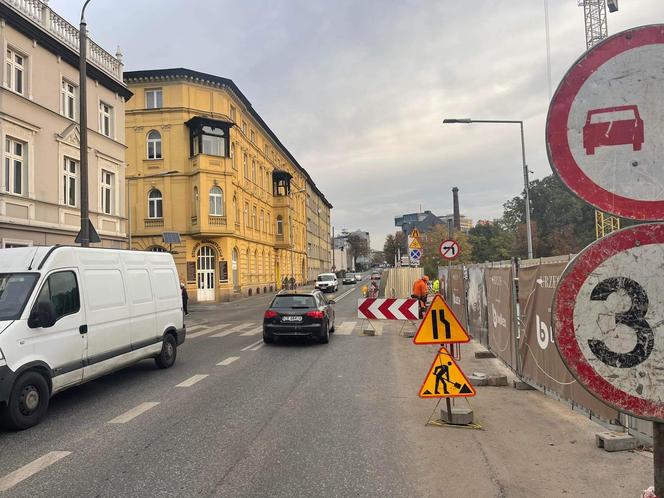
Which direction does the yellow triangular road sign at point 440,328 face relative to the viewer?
toward the camera

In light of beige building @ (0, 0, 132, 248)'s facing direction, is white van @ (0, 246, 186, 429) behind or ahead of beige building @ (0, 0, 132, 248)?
ahead

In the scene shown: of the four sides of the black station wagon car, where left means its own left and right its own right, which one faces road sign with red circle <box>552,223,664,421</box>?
back

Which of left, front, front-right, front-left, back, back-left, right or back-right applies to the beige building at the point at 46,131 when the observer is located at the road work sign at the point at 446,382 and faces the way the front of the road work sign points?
back-right

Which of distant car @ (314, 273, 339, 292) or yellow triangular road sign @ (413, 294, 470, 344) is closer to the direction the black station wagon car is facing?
the distant car

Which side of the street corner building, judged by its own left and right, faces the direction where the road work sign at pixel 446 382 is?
front

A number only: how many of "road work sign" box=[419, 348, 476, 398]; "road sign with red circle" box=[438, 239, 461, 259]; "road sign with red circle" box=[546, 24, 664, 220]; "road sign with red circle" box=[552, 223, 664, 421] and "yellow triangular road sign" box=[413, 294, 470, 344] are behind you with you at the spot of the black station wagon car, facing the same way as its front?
4

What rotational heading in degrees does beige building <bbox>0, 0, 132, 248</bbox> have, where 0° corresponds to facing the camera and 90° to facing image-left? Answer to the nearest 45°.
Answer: approximately 315°

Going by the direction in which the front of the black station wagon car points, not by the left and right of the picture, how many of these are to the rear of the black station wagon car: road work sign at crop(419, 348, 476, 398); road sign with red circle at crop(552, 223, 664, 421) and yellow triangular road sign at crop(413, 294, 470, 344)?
3

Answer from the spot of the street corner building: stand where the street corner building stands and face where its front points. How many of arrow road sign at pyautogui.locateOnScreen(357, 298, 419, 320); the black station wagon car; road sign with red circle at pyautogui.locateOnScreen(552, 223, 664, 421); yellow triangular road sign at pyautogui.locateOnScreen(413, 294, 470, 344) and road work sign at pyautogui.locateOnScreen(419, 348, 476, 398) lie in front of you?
5
